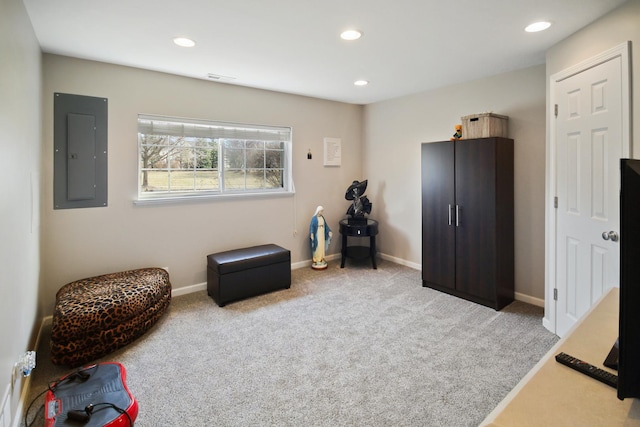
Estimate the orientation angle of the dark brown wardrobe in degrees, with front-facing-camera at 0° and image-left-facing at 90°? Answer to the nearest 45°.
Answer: approximately 45°

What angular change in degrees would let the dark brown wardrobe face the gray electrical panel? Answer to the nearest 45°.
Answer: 0° — it already faces it

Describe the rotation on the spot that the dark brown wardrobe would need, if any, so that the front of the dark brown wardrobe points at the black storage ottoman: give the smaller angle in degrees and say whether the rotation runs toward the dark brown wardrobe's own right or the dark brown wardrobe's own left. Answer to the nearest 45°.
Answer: approximately 45° to the dark brown wardrobe's own right

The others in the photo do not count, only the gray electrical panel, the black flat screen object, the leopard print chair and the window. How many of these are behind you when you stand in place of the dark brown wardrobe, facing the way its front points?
0

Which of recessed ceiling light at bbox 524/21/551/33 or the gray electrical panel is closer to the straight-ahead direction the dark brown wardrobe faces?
the gray electrical panel

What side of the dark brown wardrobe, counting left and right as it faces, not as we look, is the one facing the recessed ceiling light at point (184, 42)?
front

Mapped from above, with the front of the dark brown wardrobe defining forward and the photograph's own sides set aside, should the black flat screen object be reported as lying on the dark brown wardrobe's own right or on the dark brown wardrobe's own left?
on the dark brown wardrobe's own left

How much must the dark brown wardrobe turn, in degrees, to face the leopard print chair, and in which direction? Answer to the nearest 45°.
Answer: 0° — it already faces it

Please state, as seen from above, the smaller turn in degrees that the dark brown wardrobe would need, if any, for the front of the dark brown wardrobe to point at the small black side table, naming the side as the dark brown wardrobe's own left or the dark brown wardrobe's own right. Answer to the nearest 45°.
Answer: approximately 90° to the dark brown wardrobe's own right

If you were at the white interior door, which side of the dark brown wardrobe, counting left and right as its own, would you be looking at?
left

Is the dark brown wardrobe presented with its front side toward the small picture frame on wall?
no
